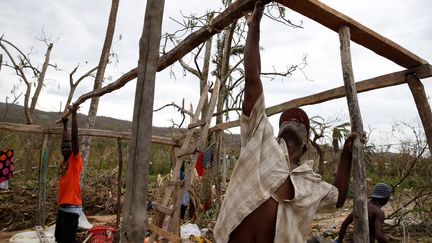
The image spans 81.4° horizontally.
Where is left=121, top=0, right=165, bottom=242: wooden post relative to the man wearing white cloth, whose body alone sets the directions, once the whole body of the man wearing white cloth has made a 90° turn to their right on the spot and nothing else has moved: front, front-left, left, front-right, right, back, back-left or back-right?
front-left

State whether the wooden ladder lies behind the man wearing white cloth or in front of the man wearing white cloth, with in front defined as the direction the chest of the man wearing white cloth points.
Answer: behind

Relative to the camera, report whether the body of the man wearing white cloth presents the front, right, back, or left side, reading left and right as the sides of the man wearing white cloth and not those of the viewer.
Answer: front
